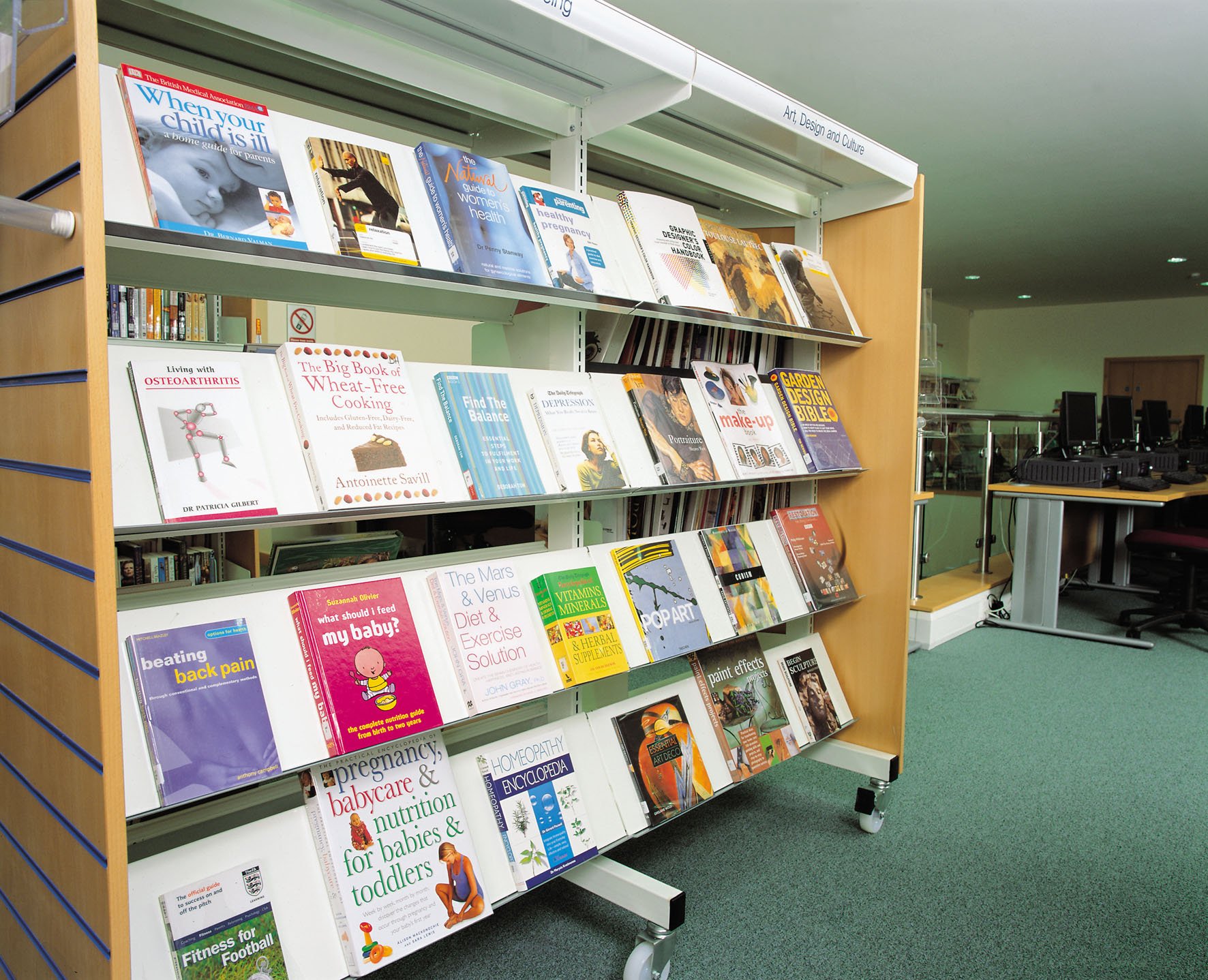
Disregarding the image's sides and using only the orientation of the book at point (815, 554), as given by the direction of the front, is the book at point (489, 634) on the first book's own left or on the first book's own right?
on the first book's own right

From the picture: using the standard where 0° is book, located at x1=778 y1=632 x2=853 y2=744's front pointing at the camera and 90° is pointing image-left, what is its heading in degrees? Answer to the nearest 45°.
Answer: approximately 315°

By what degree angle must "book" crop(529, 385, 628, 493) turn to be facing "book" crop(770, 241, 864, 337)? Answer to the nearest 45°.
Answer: approximately 90° to its left

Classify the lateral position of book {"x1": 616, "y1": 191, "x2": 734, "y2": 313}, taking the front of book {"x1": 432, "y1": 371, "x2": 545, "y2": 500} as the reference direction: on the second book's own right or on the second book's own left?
on the second book's own left

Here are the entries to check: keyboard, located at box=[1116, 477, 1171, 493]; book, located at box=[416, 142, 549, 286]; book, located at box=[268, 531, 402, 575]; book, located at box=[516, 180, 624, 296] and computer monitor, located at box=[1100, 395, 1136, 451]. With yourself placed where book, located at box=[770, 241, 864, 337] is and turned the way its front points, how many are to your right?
3

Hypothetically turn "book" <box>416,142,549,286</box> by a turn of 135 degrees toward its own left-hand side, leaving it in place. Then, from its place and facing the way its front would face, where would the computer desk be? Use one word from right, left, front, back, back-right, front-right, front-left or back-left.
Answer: front-right

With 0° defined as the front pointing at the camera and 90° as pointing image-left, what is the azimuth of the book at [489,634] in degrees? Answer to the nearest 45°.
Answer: approximately 315°

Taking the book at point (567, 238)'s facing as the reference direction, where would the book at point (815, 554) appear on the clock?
the book at point (815, 554) is roughly at 9 o'clock from the book at point (567, 238).
